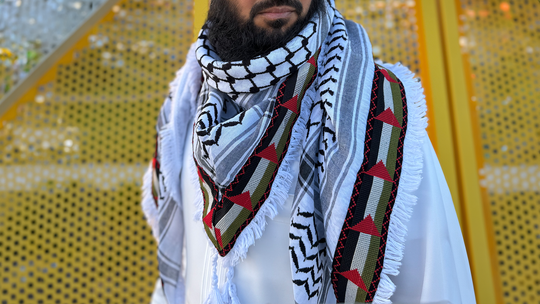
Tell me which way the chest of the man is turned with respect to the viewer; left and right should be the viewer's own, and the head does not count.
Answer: facing the viewer and to the left of the viewer
